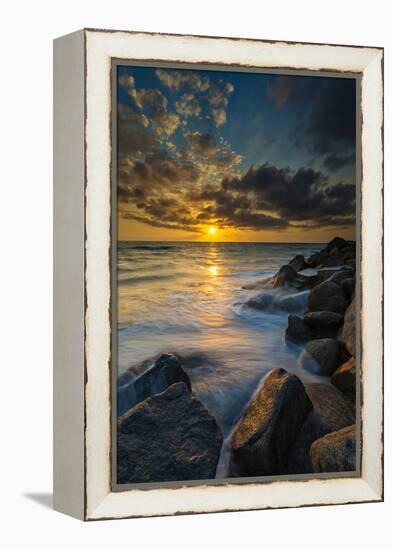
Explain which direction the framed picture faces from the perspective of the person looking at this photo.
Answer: facing the viewer and to the right of the viewer
